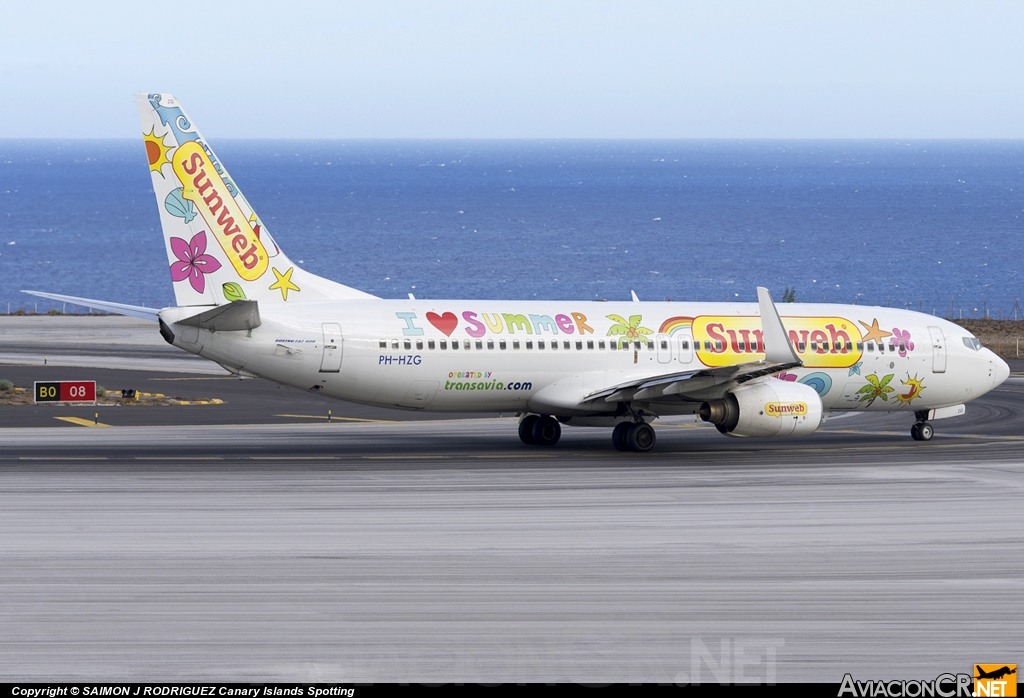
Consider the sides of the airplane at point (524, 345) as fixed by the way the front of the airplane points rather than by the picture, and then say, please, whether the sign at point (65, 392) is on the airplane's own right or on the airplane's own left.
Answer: on the airplane's own left

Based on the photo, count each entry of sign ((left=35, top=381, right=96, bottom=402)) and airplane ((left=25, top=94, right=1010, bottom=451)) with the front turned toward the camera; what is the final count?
1

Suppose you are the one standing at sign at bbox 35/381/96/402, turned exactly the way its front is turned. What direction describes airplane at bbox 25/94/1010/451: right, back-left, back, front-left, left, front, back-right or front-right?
front-left

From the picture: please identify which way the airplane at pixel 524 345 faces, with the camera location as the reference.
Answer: facing away from the viewer and to the right of the viewer

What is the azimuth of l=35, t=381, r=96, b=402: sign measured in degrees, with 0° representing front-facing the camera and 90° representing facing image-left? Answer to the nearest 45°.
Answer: approximately 0°
